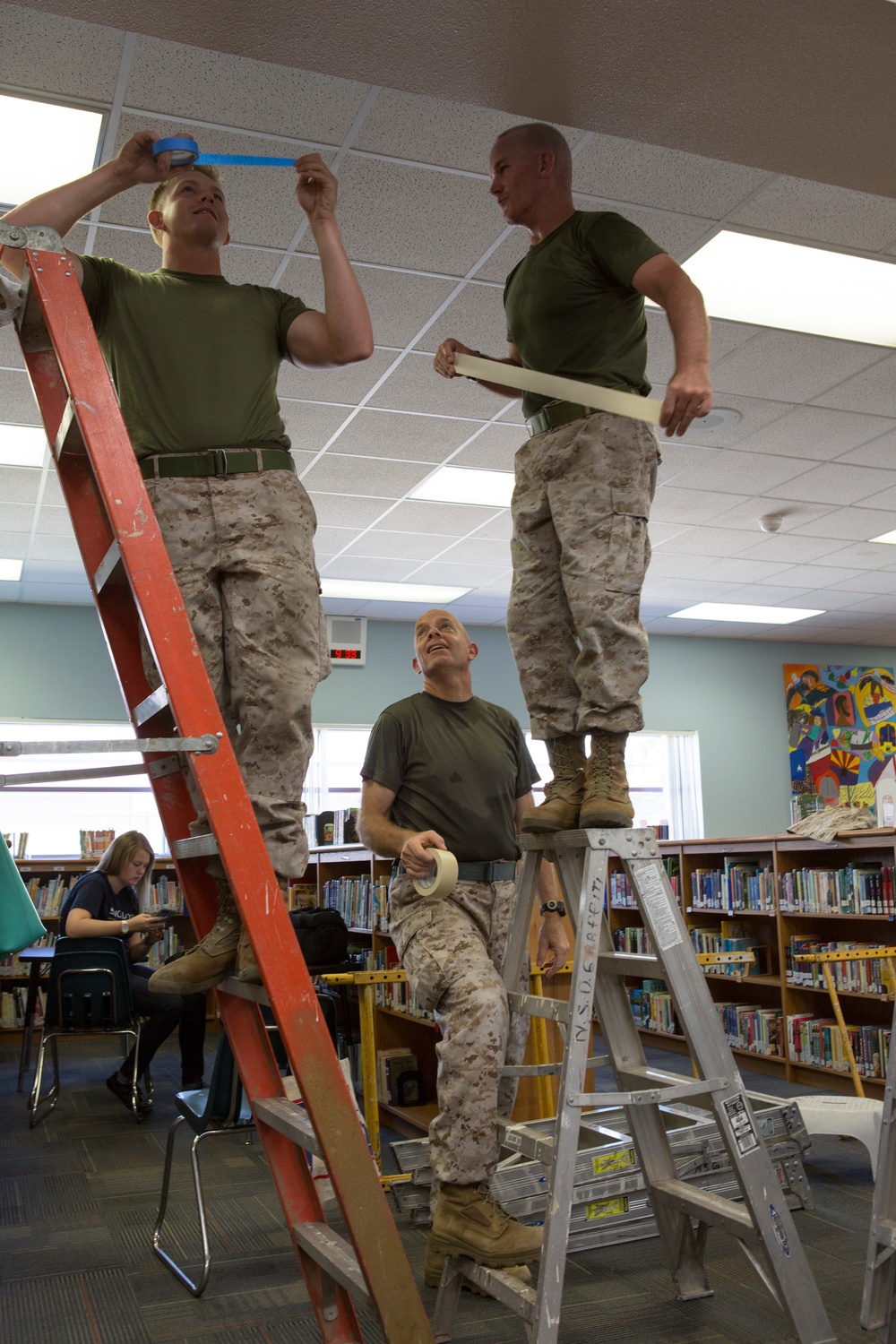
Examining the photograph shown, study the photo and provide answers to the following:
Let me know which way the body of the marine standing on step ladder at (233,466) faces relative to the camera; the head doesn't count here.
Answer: toward the camera

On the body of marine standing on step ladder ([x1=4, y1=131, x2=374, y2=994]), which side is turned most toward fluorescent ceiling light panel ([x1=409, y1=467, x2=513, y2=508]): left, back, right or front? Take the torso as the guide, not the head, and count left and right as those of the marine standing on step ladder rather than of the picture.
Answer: back

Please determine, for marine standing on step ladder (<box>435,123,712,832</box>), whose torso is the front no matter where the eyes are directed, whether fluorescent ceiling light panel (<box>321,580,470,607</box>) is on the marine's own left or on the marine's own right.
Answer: on the marine's own right

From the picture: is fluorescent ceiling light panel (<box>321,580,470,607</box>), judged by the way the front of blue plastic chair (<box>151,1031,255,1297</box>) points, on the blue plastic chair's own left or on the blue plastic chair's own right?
on the blue plastic chair's own right

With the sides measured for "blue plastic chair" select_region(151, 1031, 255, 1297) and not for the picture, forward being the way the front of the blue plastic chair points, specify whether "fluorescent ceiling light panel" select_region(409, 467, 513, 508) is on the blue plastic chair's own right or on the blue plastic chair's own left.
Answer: on the blue plastic chair's own right

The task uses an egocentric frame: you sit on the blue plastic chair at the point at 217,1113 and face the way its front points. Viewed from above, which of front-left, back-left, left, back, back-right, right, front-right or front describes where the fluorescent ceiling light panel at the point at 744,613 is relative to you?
right

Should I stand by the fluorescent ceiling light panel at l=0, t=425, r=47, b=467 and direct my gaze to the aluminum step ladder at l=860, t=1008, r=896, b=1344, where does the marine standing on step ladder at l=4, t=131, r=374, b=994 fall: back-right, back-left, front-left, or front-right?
front-right

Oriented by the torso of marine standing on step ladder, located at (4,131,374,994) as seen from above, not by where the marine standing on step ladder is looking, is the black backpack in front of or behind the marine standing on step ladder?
behind

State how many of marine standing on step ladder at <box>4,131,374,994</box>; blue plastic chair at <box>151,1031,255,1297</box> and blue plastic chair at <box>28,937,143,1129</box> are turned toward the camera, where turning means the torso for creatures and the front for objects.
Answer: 1

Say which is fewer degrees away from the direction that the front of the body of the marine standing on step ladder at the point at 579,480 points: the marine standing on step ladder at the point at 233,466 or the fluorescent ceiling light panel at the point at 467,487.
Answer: the marine standing on step ladder

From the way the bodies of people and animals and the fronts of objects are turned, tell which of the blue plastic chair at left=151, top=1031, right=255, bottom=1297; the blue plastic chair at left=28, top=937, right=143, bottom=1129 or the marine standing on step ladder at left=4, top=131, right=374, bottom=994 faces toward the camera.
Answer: the marine standing on step ladder

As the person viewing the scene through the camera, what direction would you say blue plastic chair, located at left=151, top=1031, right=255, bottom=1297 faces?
facing away from the viewer and to the left of the viewer
